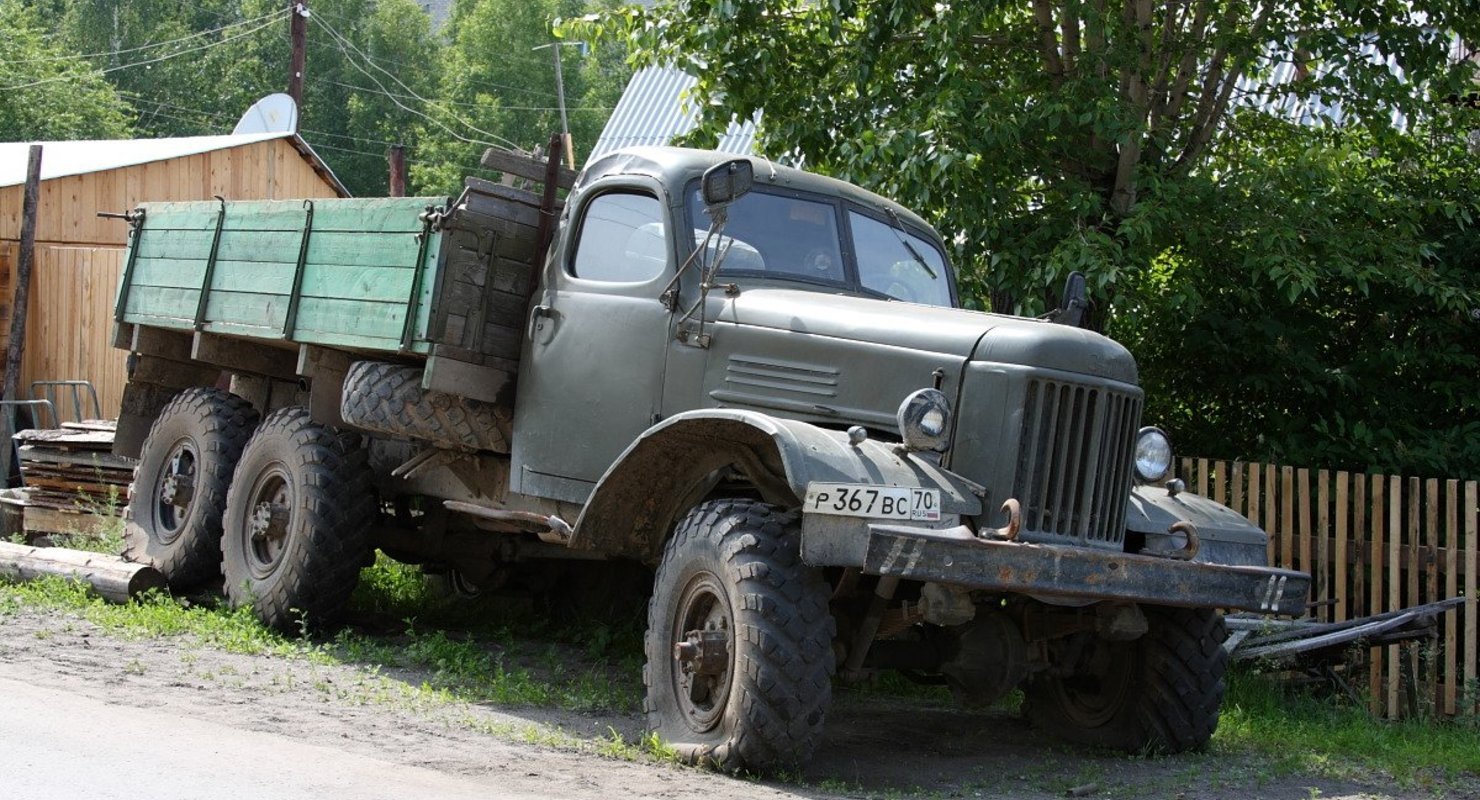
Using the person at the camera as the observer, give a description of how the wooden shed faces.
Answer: facing the viewer

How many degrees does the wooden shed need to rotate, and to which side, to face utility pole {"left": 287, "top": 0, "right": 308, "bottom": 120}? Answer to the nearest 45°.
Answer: approximately 180°

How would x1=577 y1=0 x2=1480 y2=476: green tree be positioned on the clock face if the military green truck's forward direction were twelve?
The green tree is roughly at 9 o'clock from the military green truck.

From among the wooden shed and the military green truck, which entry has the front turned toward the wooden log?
the wooden shed

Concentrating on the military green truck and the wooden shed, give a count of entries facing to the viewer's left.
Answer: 0

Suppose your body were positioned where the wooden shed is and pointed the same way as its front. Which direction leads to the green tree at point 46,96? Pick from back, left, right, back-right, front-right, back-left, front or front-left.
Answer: back

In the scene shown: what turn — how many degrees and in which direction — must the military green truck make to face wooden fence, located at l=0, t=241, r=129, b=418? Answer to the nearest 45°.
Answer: approximately 180°

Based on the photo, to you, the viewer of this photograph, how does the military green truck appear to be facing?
facing the viewer and to the right of the viewer

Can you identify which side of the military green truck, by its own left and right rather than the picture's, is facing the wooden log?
back

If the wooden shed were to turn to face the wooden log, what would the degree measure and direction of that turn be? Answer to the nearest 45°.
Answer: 0° — it already faces it

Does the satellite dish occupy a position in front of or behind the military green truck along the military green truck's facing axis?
behind

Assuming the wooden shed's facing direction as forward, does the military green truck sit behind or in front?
in front

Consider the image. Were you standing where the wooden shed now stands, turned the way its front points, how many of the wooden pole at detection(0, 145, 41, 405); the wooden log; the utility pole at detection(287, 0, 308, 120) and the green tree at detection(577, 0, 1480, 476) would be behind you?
1

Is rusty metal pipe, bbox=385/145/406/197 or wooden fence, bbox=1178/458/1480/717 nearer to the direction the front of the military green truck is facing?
the wooden fence
